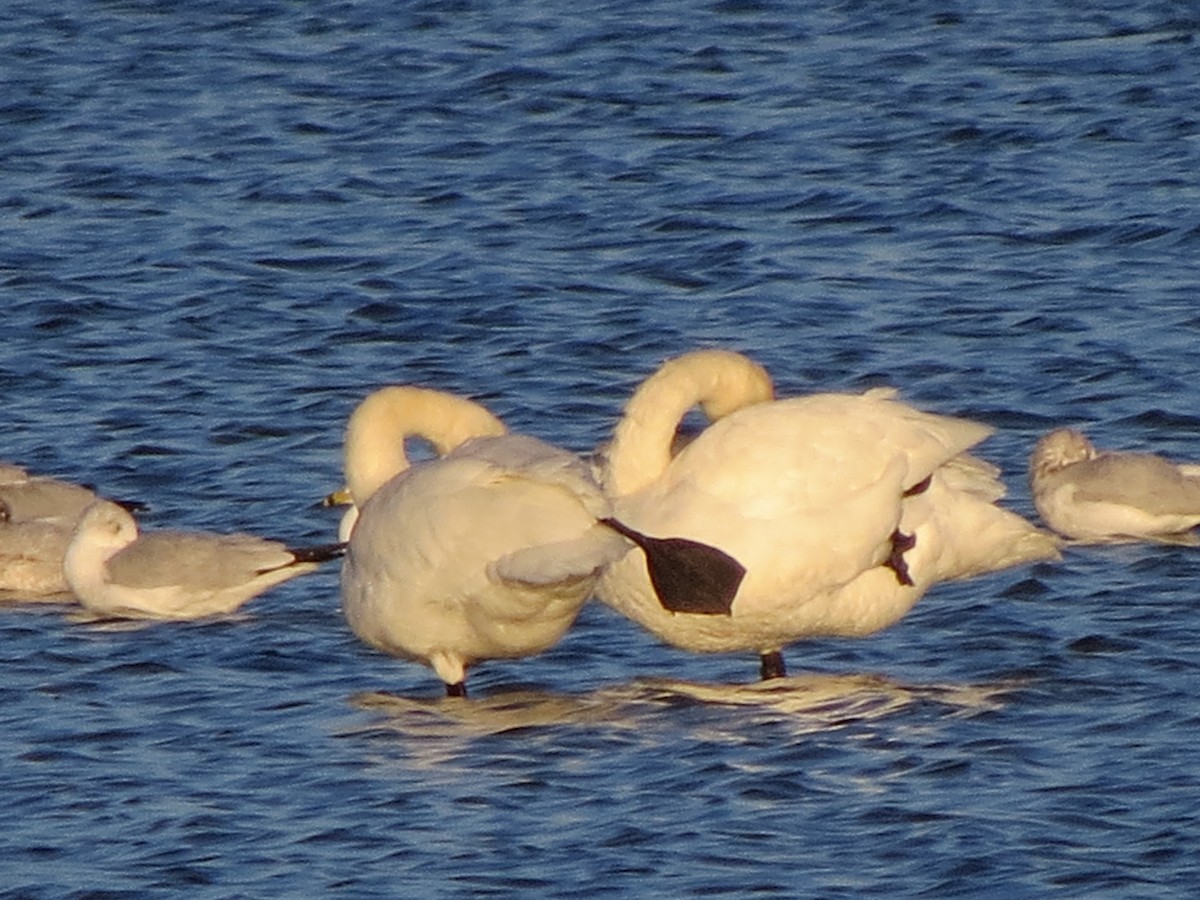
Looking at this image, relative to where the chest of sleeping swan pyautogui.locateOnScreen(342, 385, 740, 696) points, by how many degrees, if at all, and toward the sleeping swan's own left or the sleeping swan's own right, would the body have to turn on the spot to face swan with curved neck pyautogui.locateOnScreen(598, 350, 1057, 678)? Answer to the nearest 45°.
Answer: approximately 180°

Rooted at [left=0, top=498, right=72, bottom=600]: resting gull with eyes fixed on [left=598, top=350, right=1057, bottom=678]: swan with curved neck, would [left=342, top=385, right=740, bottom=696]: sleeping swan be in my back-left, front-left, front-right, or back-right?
front-right

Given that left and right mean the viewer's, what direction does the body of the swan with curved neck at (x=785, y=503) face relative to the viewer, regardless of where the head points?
facing to the left of the viewer

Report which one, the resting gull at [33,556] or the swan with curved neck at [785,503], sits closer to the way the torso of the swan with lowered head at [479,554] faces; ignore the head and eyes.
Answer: the resting gull

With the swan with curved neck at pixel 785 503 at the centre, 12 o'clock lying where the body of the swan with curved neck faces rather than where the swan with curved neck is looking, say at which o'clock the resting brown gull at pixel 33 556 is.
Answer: The resting brown gull is roughly at 1 o'clock from the swan with curved neck.

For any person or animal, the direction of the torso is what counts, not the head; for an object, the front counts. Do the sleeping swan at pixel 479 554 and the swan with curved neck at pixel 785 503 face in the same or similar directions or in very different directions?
same or similar directions

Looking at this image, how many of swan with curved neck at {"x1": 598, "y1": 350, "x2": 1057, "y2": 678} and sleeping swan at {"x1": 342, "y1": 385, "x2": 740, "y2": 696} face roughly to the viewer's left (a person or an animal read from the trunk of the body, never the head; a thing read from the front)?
2

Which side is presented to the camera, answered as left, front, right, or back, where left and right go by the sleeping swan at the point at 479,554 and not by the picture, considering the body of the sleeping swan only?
left
